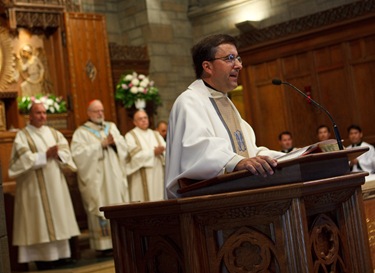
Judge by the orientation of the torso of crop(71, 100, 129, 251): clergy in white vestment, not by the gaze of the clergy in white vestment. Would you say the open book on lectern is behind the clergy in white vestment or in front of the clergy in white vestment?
in front

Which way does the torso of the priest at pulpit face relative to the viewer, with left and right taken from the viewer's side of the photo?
facing the viewer and to the right of the viewer

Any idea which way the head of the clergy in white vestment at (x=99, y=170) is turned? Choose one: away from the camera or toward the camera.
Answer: toward the camera

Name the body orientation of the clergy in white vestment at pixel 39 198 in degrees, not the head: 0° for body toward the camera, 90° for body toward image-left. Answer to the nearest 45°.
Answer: approximately 315°

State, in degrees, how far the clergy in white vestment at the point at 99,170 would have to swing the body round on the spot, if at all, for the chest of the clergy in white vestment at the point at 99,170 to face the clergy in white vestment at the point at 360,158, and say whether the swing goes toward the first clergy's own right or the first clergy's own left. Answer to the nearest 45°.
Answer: approximately 45° to the first clergy's own left

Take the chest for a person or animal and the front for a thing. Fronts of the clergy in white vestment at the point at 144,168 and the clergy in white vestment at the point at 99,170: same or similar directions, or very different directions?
same or similar directions

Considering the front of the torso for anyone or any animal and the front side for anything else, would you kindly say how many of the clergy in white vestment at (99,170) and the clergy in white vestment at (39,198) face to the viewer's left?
0

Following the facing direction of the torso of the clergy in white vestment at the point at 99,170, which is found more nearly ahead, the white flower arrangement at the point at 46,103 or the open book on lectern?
the open book on lectern

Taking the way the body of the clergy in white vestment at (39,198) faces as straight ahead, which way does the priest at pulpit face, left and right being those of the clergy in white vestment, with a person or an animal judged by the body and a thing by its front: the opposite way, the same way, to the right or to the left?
the same way

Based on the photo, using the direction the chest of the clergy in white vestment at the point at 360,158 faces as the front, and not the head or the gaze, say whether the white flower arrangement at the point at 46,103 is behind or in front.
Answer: in front

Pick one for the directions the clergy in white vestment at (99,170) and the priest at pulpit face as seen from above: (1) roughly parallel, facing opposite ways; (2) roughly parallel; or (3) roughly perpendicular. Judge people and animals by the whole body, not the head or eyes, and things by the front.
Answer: roughly parallel

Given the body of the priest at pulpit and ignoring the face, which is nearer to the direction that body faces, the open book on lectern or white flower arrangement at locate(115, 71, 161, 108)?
the open book on lectern

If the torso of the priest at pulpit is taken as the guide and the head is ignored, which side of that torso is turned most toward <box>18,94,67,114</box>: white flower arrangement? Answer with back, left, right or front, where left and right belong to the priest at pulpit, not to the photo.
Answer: back

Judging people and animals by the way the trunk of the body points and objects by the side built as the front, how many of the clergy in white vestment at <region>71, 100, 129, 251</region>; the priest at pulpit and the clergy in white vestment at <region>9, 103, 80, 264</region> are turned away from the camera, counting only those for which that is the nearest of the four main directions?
0
